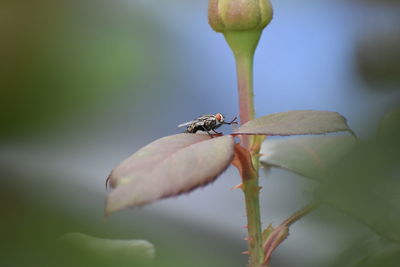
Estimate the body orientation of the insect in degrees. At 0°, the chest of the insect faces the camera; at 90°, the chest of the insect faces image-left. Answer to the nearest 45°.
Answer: approximately 270°
